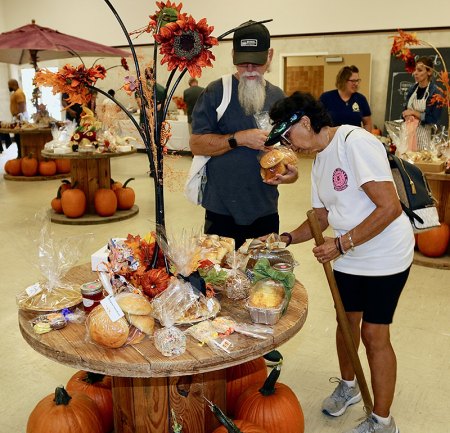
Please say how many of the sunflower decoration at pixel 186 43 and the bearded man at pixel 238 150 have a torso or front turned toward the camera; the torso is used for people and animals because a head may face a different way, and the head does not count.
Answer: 2

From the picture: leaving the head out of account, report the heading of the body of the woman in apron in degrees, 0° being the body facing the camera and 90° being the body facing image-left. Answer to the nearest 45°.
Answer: approximately 45°

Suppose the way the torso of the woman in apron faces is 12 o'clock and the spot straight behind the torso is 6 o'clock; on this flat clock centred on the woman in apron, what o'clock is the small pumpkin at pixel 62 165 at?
The small pumpkin is roughly at 2 o'clock from the woman in apron.

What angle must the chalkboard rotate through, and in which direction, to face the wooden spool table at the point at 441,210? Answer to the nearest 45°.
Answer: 0° — it already faces it

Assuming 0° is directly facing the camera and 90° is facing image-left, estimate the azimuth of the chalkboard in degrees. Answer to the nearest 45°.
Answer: approximately 0°

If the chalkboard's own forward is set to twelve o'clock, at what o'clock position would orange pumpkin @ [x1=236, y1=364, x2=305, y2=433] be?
The orange pumpkin is roughly at 12 o'clock from the chalkboard.

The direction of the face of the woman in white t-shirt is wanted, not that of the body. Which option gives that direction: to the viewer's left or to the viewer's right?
to the viewer's left

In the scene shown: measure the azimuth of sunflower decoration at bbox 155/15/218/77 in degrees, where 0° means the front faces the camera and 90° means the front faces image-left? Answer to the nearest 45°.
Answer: approximately 0°

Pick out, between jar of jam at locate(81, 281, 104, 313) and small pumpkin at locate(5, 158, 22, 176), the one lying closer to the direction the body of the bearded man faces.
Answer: the jar of jam
